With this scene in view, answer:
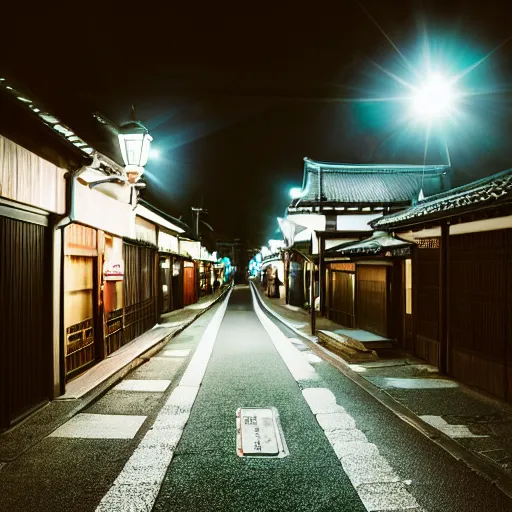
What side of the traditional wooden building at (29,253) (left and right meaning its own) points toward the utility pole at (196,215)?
left

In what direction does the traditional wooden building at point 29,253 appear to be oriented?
to the viewer's right

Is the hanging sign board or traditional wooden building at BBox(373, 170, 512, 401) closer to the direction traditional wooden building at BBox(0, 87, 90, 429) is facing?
the traditional wooden building

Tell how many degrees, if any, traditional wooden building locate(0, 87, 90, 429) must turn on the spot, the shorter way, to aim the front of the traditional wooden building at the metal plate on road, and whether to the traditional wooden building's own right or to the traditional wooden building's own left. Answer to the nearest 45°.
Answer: approximately 45° to the traditional wooden building's own right

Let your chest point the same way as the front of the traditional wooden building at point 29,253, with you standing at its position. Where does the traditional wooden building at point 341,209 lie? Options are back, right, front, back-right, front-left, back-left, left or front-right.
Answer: front-left

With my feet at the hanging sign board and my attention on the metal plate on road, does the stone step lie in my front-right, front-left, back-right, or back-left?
front-left

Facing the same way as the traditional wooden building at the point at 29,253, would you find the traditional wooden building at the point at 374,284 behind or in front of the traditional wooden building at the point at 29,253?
in front

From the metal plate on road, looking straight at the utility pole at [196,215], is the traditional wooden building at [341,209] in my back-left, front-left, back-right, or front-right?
front-right

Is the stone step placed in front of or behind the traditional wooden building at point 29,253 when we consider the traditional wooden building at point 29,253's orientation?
in front

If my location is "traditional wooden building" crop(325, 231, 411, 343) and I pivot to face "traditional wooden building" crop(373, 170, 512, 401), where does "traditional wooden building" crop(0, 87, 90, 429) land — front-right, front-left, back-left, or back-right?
front-right

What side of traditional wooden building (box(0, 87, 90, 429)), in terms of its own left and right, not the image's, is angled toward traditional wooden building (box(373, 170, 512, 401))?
front
